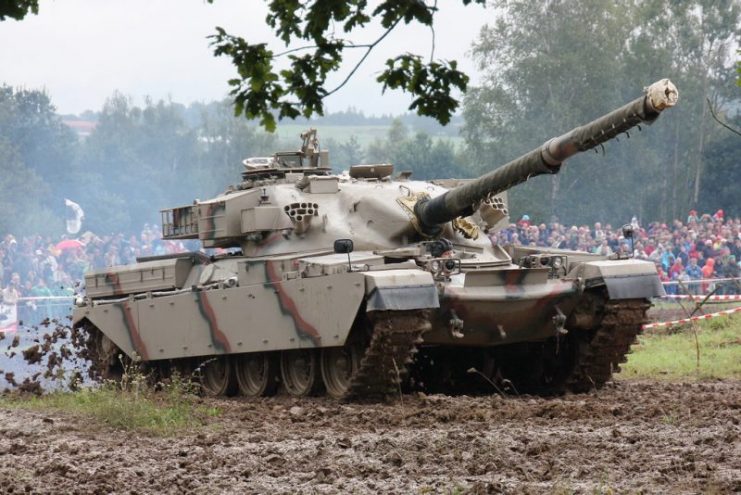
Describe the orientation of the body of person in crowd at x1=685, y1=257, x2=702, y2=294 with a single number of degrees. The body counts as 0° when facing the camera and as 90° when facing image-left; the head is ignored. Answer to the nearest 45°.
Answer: approximately 0°

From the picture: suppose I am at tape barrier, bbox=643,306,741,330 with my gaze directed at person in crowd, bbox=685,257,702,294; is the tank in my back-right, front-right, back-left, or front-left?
back-left

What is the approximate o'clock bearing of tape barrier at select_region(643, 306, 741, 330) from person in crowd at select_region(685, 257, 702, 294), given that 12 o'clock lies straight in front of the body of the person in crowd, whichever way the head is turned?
The tape barrier is roughly at 12 o'clock from the person in crowd.

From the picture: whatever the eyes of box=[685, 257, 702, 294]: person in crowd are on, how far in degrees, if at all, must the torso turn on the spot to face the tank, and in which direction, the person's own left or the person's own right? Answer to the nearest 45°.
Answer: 0° — they already face it
